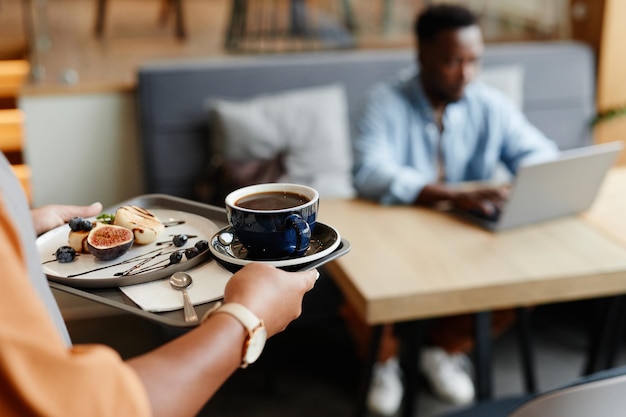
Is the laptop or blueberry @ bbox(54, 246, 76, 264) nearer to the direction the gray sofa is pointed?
the blueberry

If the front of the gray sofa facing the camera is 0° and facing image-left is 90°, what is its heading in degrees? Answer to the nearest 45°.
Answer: approximately 0°

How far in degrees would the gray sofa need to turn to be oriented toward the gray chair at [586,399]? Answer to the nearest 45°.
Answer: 0° — it already faces it

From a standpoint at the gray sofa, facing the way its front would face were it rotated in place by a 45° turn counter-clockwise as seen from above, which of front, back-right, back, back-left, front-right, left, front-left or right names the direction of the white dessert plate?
front-right

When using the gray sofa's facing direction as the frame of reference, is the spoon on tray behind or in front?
in front

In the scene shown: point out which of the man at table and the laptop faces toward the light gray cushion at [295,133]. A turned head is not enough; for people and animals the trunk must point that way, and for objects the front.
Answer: the laptop

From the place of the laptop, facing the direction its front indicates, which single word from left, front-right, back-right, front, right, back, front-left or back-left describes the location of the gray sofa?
front

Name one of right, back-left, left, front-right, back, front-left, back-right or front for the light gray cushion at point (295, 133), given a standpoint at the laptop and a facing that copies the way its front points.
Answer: front

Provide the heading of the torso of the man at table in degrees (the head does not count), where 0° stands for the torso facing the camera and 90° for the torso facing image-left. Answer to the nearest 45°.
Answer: approximately 315°

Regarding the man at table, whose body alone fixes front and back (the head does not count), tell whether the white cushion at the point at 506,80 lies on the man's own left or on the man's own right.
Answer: on the man's own left

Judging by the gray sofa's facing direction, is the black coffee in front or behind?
in front

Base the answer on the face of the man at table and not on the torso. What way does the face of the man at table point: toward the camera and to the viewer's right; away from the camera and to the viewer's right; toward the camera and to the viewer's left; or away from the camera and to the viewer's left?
toward the camera and to the viewer's right

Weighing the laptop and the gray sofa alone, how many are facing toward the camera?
1

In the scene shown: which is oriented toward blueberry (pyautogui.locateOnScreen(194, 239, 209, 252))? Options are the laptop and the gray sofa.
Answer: the gray sofa
